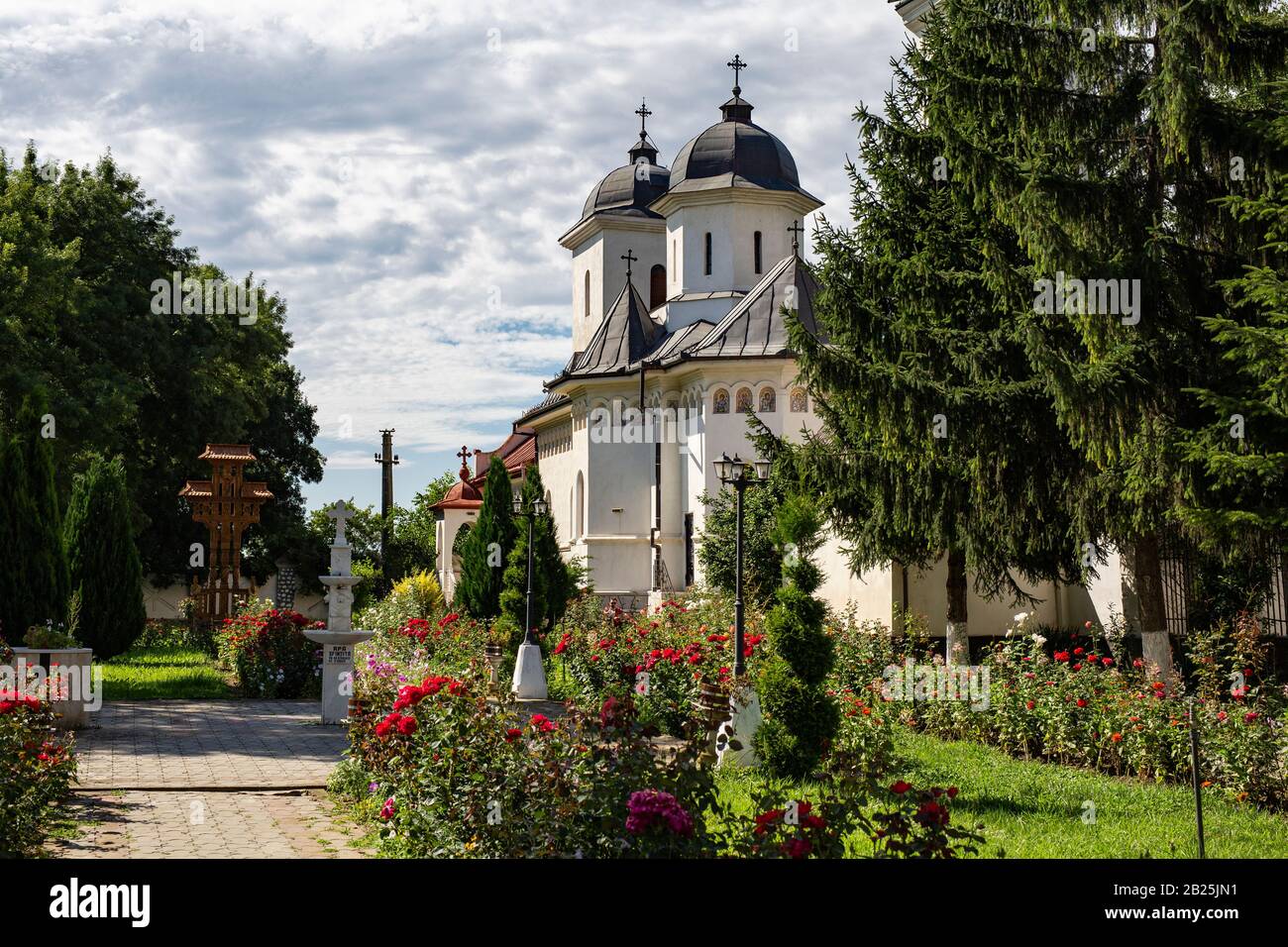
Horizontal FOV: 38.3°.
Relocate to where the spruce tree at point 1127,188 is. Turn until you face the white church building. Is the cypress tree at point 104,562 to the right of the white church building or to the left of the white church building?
left

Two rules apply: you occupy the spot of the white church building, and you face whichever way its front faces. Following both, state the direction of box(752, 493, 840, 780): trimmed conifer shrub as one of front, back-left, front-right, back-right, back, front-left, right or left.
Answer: back-left

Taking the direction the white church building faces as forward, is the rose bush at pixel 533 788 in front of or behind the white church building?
behind

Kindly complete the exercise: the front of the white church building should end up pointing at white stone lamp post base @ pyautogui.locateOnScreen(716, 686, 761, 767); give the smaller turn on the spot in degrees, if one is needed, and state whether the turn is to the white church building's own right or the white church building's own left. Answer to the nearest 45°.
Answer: approximately 135° to the white church building's own left

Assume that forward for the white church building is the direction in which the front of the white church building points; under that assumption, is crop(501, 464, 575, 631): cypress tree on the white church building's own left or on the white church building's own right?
on the white church building's own left

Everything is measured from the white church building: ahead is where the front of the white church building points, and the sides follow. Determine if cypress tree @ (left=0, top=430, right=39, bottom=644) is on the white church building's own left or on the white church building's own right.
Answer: on the white church building's own left

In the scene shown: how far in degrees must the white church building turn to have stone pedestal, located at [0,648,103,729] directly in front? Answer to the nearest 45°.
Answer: approximately 135° to its left

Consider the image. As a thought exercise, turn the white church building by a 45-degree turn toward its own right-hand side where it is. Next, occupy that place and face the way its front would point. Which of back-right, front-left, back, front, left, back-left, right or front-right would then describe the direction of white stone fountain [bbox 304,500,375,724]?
back

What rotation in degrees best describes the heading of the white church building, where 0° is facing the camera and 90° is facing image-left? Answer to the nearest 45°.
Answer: approximately 135°

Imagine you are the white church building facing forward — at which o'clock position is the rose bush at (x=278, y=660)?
The rose bush is roughly at 8 o'clock from the white church building.
